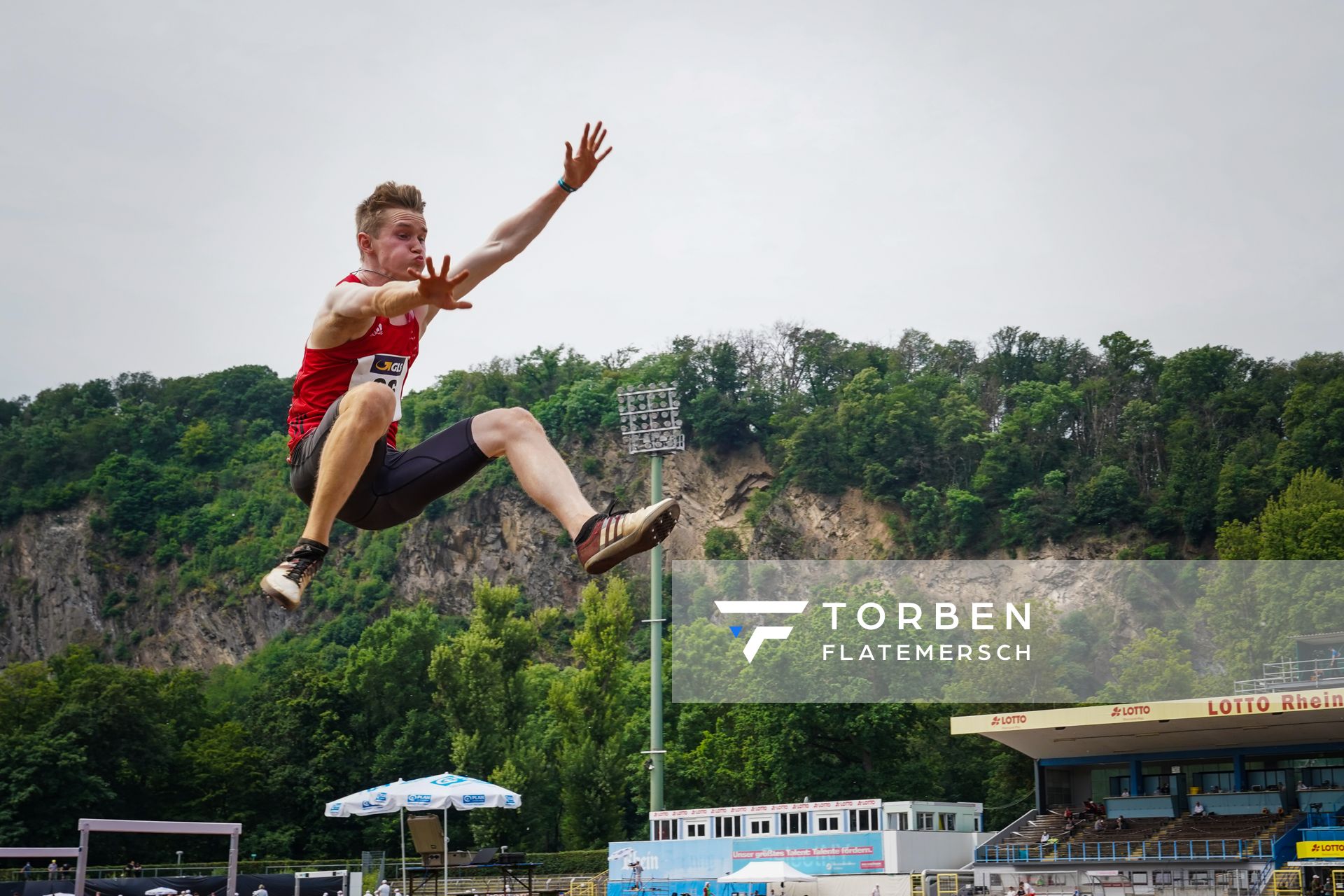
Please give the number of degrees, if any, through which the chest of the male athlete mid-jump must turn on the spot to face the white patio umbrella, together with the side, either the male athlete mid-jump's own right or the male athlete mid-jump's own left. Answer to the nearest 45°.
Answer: approximately 135° to the male athlete mid-jump's own left

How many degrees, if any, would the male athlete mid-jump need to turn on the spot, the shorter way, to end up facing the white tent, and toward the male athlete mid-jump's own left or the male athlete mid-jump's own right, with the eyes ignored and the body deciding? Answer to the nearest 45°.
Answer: approximately 135° to the male athlete mid-jump's own left

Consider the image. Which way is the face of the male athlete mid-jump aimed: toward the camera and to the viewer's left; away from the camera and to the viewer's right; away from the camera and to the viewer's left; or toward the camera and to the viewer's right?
toward the camera and to the viewer's right

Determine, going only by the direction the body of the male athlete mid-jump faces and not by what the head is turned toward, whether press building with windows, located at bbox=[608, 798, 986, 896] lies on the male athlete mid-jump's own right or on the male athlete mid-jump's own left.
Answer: on the male athlete mid-jump's own left

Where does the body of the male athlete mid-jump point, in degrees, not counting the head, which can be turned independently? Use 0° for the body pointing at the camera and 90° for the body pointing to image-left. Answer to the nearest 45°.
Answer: approximately 315°

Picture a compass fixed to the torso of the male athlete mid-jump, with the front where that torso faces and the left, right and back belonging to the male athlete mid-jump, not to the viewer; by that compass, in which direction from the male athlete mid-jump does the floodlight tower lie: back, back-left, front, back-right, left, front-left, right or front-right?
back-left
